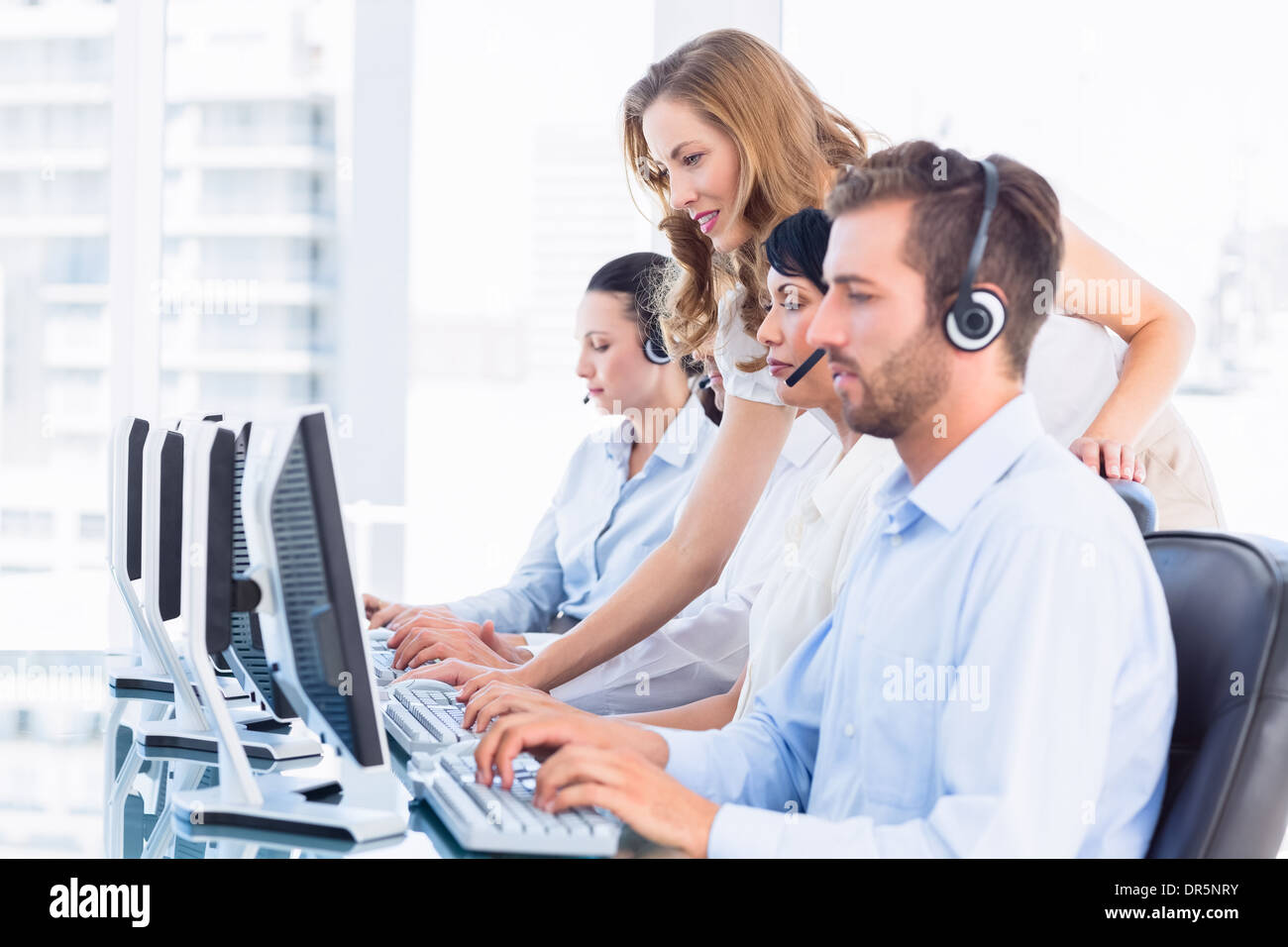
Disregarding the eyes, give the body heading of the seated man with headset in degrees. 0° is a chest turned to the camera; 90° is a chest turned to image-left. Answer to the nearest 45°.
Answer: approximately 90°

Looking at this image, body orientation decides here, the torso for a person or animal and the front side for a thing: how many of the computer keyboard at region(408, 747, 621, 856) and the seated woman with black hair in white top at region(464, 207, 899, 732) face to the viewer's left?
1

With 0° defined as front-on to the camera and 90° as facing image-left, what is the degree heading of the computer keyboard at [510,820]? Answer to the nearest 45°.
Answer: approximately 270°

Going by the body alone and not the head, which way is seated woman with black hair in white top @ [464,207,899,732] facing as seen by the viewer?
to the viewer's left

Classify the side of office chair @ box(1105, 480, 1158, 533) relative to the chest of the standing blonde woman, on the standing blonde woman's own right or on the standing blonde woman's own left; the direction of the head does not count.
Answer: on the standing blonde woman's own left

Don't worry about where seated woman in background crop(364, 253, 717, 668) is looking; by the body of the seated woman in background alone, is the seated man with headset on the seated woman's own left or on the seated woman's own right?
on the seated woman's own left

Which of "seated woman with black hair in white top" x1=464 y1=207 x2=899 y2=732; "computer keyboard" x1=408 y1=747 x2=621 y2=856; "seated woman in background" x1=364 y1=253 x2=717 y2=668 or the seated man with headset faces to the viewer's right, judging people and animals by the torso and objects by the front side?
the computer keyboard

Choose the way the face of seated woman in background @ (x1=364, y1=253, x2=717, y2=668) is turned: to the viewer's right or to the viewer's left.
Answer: to the viewer's left

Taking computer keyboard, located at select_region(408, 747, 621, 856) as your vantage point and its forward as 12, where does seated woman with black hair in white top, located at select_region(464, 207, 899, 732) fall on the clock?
The seated woman with black hair in white top is roughly at 10 o'clock from the computer keyboard.

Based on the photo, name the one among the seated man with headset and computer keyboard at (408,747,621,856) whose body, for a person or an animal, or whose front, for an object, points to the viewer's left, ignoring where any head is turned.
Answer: the seated man with headset

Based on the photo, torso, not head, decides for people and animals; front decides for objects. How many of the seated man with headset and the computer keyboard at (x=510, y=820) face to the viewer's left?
1

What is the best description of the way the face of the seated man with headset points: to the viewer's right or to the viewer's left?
to the viewer's left
